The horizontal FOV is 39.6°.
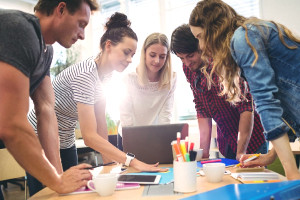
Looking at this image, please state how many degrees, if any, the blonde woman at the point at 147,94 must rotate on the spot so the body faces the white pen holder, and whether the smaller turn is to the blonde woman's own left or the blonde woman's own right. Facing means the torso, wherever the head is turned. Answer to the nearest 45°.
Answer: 0° — they already face it

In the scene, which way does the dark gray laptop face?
away from the camera

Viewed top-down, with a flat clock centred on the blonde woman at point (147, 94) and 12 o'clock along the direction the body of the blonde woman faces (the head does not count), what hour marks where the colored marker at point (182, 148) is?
The colored marker is roughly at 12 o'clock from the blonde woman.

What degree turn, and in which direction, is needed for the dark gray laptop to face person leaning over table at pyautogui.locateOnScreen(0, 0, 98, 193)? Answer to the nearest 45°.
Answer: approximately 135° to its left

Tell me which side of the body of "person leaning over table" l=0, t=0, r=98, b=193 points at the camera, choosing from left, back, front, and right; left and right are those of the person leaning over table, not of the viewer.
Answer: right

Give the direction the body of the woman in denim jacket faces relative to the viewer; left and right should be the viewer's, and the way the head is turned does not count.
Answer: facing to the left of the viewer

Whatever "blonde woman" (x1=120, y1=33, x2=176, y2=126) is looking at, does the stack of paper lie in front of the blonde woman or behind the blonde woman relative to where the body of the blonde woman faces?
in front

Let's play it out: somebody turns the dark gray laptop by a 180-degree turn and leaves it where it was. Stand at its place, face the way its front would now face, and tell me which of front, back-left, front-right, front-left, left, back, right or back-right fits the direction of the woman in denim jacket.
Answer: front-left

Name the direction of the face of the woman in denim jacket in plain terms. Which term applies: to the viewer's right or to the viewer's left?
to the viewer's left

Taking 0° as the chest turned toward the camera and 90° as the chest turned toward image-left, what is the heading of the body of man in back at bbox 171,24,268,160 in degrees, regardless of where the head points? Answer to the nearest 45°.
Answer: approximately 45°

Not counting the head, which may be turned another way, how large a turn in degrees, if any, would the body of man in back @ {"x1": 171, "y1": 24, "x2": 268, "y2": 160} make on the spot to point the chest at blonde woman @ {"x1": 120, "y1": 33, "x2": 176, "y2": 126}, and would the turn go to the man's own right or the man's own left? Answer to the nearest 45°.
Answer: approximately 90° to the man's own right

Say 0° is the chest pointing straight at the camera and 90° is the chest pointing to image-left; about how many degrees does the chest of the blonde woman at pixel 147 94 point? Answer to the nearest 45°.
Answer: approximately 0°

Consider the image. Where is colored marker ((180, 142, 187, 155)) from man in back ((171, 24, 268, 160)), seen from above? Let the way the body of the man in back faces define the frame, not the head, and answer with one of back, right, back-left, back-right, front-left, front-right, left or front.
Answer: front-left

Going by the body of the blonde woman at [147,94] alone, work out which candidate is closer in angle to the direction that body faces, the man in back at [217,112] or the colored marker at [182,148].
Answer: the colored marker
